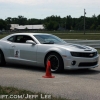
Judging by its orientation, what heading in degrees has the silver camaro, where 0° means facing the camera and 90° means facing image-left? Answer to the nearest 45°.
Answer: approximately 315°
